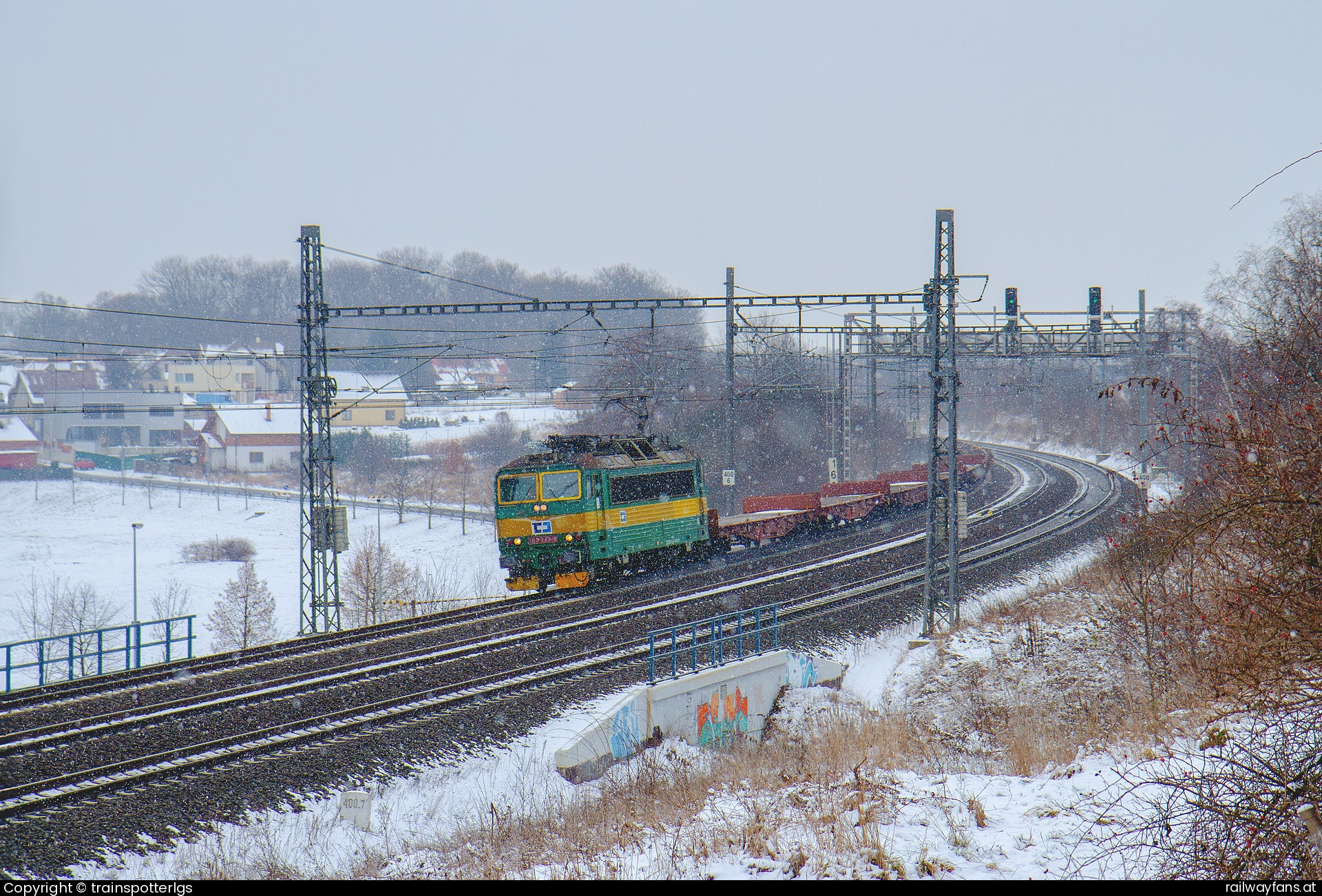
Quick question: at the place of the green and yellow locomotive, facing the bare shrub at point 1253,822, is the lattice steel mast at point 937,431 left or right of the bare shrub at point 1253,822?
left

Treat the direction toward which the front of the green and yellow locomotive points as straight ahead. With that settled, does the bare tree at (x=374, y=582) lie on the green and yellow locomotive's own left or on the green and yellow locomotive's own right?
on the green and yellow locomotive's own right

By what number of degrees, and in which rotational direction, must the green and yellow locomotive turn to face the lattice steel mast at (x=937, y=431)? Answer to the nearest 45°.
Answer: approximately 90° to its left

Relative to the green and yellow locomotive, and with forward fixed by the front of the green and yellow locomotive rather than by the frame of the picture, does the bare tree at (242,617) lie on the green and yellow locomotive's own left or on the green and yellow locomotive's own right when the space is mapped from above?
on the green and yellow locomotive's own right

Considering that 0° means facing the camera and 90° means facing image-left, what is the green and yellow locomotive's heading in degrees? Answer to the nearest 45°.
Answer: approximately 45°

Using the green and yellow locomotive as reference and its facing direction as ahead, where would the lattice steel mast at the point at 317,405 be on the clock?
The lattice steel mast is roughly at 1 o'clock from the green and yellow locomotive.

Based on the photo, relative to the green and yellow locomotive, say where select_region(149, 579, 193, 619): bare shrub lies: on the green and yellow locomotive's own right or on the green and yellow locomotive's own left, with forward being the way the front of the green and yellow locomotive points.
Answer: on the green and yellow locomotive's own right

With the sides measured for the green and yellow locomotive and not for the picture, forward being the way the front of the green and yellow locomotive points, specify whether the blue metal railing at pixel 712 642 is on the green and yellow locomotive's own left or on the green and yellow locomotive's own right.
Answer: on the green and yellow locomotive's own left
